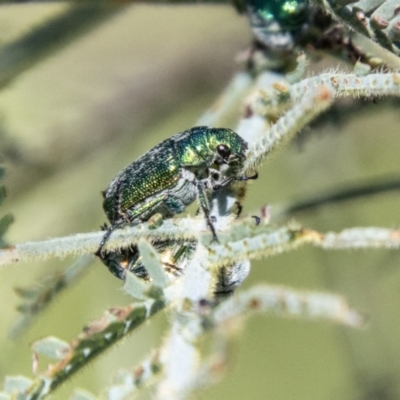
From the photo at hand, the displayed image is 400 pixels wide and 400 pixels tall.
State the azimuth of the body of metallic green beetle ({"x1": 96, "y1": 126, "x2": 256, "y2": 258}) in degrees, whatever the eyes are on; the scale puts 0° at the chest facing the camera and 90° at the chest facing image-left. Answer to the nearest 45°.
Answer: approximately 270°
